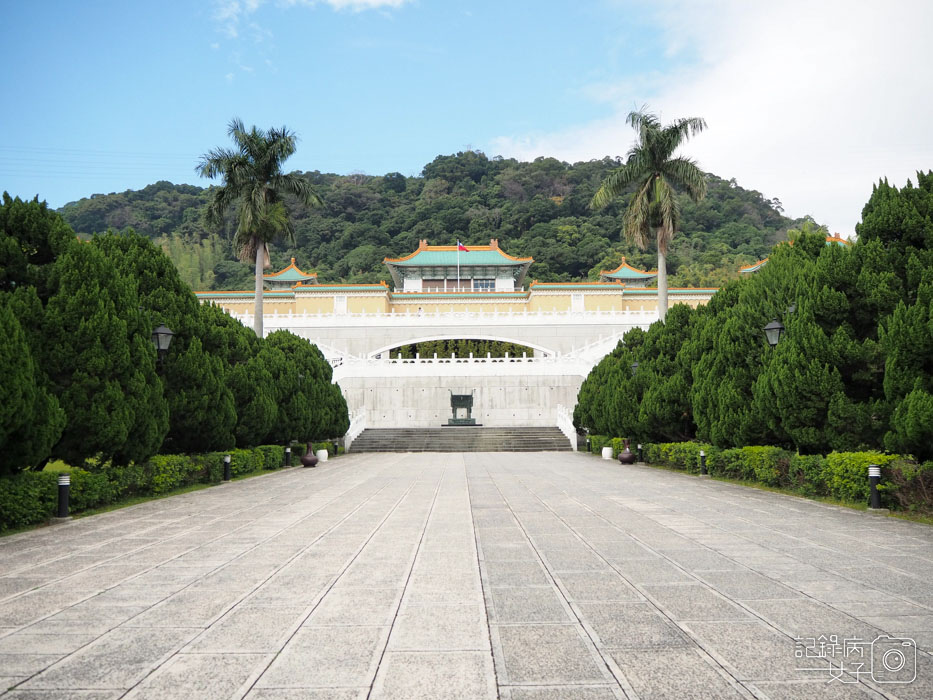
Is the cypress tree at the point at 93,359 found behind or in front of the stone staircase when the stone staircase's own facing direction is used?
in front

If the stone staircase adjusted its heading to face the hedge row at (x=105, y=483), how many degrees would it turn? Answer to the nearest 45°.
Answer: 0° — it already faces it

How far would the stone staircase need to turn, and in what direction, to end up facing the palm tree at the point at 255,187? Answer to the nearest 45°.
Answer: approximately 45° to its right

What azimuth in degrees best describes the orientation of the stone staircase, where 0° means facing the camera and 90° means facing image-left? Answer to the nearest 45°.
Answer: approximately 0°

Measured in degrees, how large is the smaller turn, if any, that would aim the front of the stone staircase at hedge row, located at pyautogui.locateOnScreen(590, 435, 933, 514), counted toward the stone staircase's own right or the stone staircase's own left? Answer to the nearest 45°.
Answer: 0° — it already faces it

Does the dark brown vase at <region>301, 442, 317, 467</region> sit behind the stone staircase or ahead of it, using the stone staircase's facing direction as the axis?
ahead

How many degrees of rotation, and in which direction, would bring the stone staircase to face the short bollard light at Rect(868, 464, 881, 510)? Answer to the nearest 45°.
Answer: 0° — it already faces it

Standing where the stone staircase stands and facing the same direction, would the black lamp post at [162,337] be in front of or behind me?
in front
